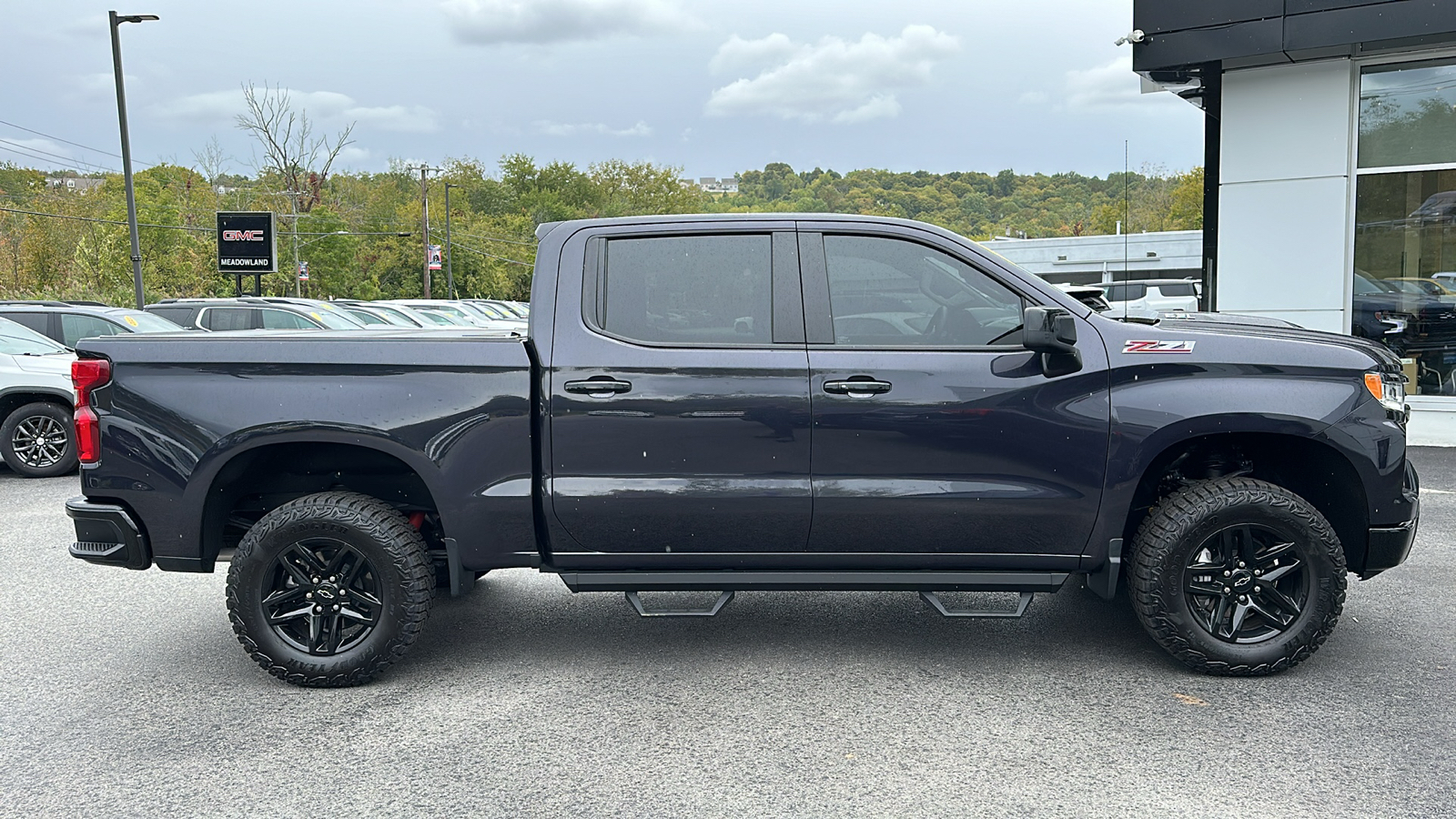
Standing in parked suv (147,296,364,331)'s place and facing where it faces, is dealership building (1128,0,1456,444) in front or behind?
in front

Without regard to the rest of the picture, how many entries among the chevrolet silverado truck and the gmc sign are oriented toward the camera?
1

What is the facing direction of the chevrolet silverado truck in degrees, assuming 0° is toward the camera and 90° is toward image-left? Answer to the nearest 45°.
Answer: approximately 270°

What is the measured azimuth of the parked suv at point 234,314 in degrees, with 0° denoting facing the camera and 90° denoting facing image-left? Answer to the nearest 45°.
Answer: approximately 315°

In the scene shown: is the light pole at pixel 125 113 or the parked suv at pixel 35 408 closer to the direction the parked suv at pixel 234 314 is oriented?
the parked suv

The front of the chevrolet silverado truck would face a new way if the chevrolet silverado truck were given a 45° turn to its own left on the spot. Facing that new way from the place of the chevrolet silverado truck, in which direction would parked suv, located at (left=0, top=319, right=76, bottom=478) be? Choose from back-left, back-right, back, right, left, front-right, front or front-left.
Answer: left

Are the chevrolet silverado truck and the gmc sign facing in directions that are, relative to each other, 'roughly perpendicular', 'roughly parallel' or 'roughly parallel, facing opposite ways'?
roughly perpendicular

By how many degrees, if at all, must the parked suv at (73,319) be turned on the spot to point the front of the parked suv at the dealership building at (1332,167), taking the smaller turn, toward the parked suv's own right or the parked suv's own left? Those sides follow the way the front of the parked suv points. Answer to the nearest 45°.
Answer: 0° — it already faces it

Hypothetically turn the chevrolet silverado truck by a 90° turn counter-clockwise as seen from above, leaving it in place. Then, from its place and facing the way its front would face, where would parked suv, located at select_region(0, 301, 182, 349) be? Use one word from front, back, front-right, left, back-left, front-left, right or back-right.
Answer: front-left

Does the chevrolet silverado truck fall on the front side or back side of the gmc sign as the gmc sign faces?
on the front side

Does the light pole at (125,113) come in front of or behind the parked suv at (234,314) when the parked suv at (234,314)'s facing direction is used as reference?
behind
